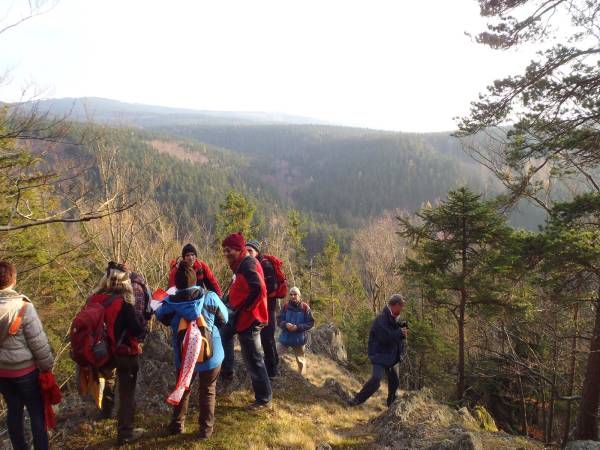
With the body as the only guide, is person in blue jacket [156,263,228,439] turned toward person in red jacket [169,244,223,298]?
yes

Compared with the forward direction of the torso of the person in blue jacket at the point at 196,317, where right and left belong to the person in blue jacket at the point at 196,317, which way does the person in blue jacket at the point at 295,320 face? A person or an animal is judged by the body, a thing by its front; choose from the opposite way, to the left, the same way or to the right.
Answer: the opposite way

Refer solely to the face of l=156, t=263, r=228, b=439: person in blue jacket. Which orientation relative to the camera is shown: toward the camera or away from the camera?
away from the camera

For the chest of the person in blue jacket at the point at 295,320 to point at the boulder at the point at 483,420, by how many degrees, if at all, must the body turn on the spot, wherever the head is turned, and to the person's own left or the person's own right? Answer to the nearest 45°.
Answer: approximately 90° to the person's own left

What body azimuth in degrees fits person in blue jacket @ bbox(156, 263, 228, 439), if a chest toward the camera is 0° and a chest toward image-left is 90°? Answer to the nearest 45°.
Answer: approximately 180°

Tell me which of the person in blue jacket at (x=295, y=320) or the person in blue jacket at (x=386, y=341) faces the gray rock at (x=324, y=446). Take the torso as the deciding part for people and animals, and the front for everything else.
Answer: the person in blue jacket at (x=295, y=320)

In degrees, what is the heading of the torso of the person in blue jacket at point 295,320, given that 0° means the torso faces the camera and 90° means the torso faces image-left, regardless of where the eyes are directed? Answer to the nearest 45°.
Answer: approximately 0°

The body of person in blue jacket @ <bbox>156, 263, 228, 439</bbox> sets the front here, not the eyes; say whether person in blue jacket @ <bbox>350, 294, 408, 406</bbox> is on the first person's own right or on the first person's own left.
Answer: on the first person's own right

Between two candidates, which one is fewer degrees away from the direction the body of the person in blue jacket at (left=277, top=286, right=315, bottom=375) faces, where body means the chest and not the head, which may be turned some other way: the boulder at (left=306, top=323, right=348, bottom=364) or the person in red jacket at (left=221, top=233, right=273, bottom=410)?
the person in red jacket
